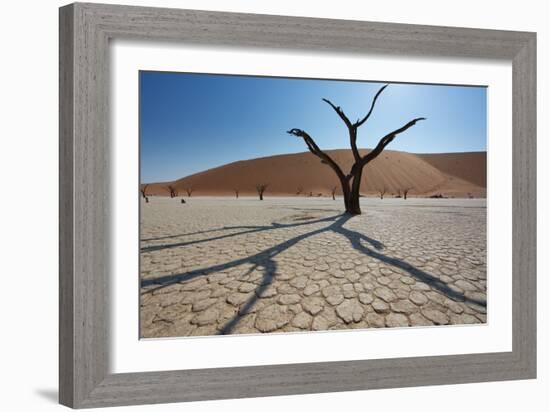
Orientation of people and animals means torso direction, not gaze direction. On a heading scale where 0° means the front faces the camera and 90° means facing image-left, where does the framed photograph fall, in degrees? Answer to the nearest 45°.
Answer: approximately 315°

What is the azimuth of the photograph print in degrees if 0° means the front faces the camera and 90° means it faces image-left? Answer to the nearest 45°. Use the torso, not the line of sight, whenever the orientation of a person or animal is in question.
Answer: approximately 315°
